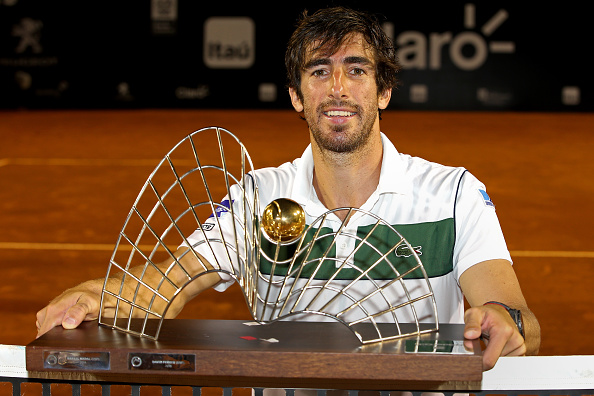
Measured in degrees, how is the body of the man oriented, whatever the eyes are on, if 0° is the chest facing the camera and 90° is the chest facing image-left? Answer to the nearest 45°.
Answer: approximately 0°
